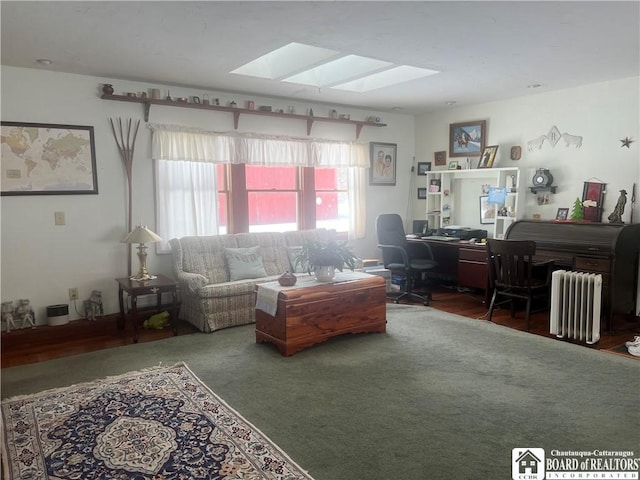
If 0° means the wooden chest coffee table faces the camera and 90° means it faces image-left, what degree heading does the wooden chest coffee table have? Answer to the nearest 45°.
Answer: approximately 315°

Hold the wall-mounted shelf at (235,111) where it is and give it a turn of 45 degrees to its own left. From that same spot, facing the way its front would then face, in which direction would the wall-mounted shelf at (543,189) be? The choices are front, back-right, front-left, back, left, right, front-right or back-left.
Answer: front

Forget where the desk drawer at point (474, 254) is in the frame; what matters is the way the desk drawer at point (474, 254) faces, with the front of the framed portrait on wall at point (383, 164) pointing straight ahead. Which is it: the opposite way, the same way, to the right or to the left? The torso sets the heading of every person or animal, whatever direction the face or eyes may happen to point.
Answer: to the right

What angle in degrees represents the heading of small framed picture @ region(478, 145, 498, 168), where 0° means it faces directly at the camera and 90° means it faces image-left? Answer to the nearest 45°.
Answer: approximately 45°

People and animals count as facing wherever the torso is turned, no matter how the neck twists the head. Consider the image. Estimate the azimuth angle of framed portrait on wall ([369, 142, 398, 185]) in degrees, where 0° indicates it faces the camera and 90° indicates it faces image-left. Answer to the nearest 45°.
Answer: approximately 315°

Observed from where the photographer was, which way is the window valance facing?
facing the viewer and to the right of the viewer

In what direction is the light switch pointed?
toward the camera

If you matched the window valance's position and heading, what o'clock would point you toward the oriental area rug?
The oriental area rug is roughly at 2 o'clock from the window valance.

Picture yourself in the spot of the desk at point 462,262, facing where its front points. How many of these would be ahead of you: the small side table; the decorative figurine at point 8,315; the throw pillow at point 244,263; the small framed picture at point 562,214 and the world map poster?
4

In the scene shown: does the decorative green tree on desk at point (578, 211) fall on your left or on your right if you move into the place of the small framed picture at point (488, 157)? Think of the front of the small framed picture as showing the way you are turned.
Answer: on your left

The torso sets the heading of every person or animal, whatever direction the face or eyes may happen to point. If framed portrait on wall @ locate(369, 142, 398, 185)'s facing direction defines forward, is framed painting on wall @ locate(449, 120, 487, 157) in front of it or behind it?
in front
